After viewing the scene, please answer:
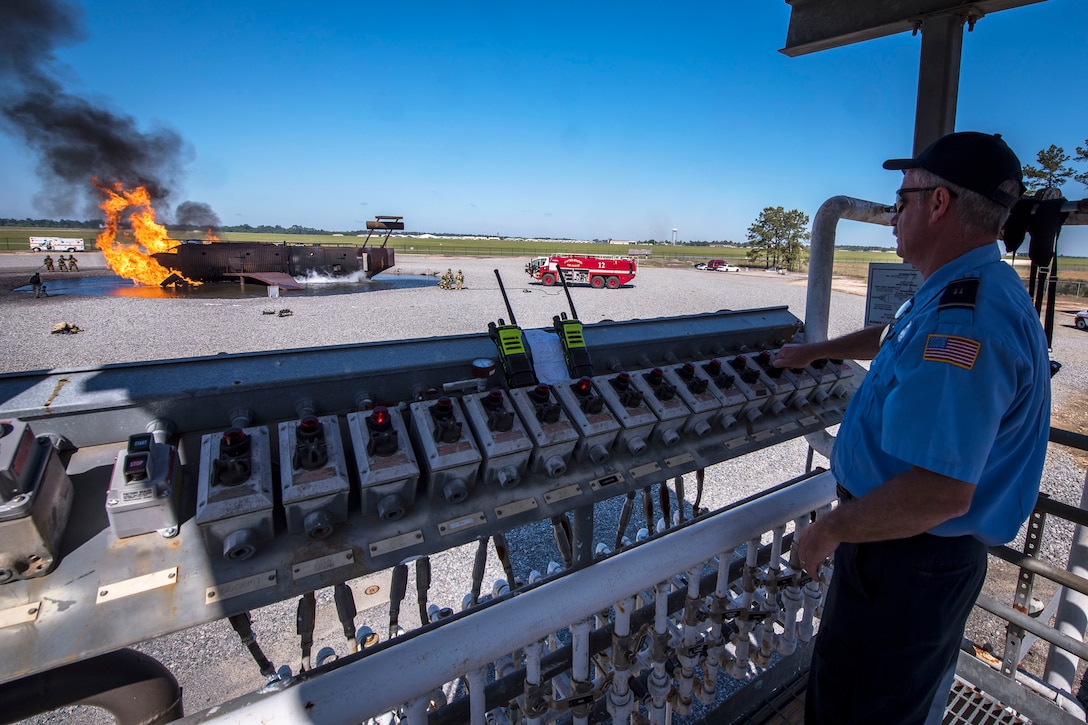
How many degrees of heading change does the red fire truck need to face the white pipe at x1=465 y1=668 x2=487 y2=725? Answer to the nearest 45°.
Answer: approximately 90° to its left

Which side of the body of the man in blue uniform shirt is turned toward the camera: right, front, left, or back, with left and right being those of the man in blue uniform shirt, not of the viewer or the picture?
left

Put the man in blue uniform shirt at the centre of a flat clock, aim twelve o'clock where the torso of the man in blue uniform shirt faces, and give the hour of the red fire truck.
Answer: The red fire truck is roughly at 2 o'clock from the man in blue uniform shirt.

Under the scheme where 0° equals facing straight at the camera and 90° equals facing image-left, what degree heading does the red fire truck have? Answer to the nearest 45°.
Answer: approximately 90°

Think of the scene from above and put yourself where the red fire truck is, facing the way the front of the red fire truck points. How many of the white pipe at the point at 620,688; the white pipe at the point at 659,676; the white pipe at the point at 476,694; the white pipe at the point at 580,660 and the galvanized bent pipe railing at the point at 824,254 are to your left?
5

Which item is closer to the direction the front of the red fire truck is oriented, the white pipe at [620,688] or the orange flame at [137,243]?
the orange flame

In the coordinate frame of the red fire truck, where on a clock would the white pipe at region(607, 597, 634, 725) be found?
The white pipe is roughly at 9 o'clock from the red fire truck.

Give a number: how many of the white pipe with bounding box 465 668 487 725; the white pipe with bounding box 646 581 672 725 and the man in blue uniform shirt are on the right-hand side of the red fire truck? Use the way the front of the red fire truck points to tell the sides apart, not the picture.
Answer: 0

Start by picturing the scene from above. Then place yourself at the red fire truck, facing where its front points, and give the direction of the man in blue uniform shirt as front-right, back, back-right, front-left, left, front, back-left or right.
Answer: left

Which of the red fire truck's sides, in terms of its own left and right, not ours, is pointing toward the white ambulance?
front

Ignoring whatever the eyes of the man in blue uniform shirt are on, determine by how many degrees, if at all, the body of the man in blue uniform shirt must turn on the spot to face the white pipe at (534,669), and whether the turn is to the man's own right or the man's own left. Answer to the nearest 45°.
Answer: approximately 45° to the man's own left

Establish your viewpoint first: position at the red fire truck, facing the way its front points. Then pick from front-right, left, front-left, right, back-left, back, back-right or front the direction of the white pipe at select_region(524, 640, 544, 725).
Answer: left

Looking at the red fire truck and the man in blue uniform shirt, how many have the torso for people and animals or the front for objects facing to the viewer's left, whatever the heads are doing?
2

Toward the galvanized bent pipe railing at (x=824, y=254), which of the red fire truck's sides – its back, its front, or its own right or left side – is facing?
left
